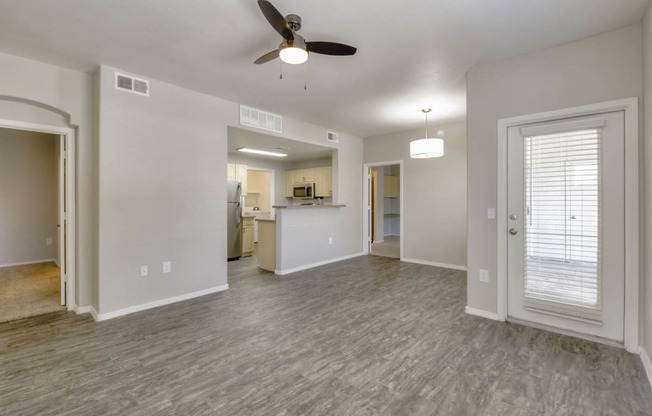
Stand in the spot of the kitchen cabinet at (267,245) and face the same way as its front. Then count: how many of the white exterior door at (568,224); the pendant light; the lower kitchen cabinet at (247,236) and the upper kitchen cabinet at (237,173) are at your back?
2

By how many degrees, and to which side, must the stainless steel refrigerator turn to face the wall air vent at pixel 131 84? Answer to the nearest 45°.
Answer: approximately 45° to its right

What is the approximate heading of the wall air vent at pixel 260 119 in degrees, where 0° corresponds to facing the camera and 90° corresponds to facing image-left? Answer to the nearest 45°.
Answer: approximately 315°
